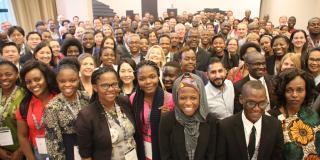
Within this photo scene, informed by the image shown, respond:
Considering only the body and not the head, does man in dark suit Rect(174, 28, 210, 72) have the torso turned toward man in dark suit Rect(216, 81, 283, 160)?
yes

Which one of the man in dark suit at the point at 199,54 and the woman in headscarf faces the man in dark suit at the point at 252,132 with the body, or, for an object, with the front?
the man in dark suit at the point at 199,54

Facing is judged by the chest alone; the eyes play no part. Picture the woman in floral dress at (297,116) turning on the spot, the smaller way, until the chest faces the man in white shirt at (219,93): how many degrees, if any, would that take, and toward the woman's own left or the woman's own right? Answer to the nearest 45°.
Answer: approximately 90° to the woman's own right

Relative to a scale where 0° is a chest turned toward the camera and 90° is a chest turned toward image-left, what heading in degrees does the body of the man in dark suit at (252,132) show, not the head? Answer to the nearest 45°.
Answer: approximately 0°

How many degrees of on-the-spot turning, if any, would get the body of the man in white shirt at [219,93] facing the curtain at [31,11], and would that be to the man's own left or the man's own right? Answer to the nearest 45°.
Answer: approximately 135° to the man's own right
